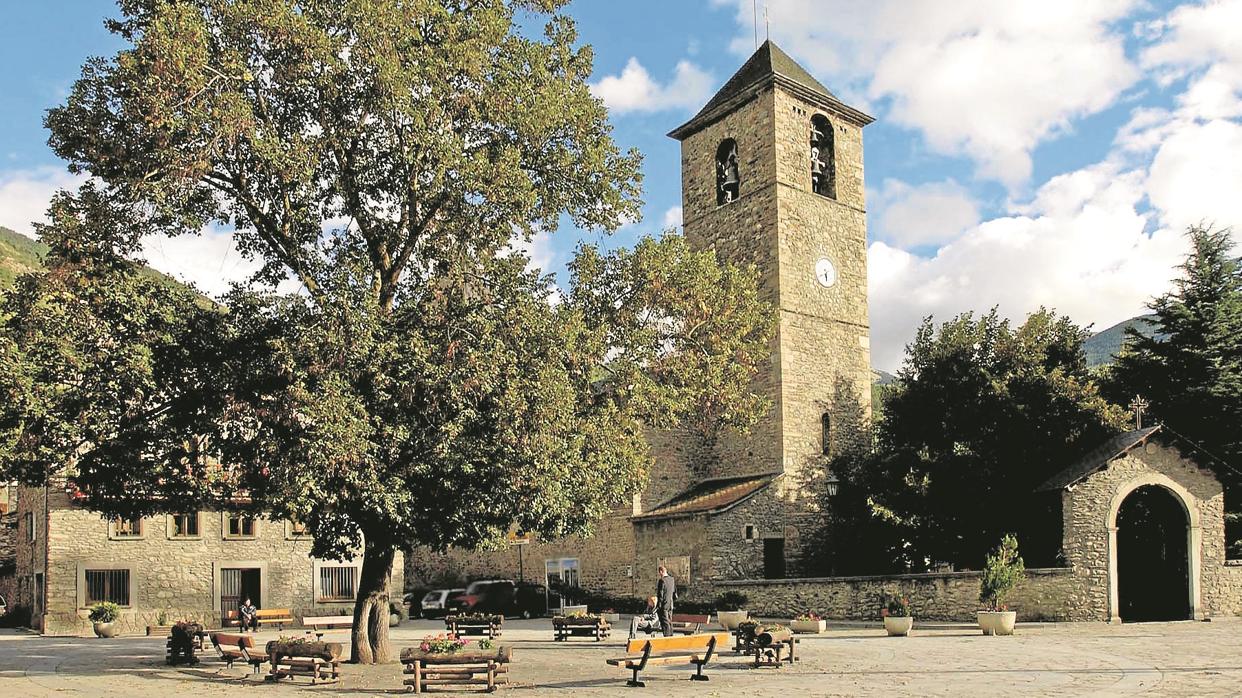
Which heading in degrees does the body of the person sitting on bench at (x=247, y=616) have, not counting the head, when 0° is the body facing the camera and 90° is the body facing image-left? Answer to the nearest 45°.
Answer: approximately 0°

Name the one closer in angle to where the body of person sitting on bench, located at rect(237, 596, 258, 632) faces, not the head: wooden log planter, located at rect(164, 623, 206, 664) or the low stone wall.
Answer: the wooden log planter

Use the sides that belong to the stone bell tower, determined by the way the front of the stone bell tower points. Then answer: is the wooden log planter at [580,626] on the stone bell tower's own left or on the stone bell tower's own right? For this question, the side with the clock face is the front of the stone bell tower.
on the stone bell tower's own right

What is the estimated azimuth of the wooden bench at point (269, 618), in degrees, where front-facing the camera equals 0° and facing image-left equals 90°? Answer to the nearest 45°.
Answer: approximately 0°

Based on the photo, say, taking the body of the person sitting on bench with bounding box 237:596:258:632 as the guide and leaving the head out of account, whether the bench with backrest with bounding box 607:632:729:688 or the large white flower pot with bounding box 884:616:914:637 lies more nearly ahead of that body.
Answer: the bench with backrest
